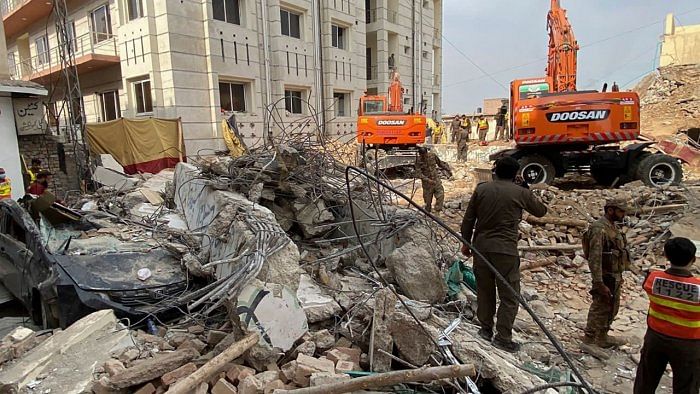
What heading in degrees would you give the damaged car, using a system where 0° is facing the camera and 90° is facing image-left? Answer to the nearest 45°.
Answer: approximately 315°

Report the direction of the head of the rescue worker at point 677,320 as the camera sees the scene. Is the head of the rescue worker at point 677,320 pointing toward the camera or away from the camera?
away from the camera

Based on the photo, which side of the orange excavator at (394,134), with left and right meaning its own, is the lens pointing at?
back

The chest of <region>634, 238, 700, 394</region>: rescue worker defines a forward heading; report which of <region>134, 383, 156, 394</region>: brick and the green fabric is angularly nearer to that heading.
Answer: the green fabric

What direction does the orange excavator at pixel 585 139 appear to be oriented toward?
away from the camera

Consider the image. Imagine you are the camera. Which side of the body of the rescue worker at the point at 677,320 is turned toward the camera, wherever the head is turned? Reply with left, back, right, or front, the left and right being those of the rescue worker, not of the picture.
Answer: back

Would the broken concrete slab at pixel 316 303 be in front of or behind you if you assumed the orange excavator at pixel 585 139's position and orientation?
behind

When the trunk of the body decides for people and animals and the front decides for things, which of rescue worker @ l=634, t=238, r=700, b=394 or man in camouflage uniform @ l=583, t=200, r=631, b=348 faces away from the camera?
the rescue worker
